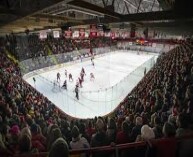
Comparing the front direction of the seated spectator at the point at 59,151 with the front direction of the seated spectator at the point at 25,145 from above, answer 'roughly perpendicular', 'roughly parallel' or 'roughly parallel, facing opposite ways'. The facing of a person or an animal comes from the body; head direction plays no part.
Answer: roughly parallel

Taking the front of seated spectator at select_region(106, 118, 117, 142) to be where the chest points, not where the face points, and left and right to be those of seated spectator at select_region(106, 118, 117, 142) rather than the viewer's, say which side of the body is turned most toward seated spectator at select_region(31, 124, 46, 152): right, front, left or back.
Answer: left

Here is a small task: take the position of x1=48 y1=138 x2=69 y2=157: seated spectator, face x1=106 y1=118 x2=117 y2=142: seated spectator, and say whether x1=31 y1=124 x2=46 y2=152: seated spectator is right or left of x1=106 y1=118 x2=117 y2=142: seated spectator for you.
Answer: left

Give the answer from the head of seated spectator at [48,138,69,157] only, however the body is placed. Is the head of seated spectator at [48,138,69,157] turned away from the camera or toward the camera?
away from the camera

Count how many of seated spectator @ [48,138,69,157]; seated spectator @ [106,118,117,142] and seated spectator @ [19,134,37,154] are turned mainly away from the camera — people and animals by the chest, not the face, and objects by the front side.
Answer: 3

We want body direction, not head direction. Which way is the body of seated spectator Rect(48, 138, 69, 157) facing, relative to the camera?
away from the camera

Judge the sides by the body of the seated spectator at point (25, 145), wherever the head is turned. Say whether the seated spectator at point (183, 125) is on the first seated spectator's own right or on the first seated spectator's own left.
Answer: on the first seated spectator's own right

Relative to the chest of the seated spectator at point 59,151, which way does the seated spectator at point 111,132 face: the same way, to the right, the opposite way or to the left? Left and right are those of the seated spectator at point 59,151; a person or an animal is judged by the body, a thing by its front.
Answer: the same way

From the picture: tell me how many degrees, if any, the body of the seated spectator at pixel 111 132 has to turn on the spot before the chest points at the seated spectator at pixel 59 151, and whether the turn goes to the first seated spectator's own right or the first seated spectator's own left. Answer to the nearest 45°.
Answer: approximately 180°

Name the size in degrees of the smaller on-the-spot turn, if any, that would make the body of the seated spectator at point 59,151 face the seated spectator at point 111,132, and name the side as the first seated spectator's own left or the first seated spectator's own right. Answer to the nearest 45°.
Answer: approximately 45° to the first seated spectator's own right

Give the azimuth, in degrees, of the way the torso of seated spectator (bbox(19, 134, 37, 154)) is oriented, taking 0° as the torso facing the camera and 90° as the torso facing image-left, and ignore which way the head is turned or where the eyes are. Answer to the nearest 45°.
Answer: approximately 180°

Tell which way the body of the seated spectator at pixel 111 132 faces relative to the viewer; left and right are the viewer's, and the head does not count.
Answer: facing away from the viewer

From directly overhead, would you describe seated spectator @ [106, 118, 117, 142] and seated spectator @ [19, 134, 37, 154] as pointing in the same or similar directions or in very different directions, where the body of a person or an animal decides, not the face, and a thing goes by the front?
same or similar directions

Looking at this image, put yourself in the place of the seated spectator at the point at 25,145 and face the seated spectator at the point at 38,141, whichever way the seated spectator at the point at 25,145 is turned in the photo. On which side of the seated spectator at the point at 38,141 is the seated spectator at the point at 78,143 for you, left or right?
right

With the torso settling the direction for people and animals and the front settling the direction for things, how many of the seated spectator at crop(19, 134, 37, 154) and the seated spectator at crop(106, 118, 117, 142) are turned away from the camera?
2
